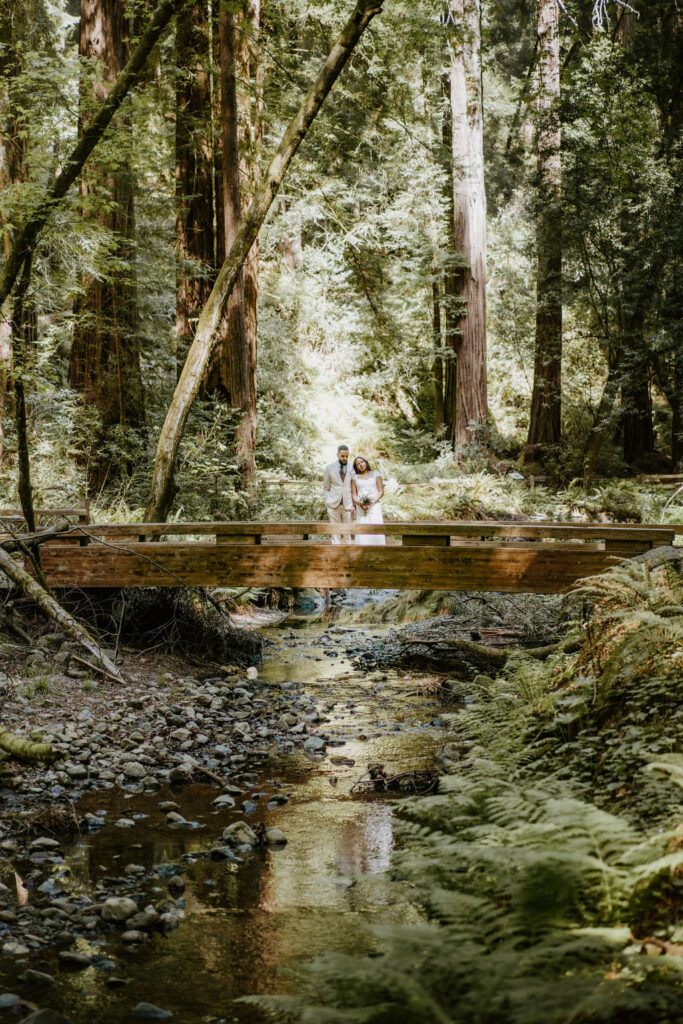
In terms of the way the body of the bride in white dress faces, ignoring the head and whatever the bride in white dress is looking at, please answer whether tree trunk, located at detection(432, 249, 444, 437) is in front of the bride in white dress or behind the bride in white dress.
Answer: behind

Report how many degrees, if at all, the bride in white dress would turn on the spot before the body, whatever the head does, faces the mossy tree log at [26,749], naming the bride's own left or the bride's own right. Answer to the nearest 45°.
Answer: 0° — they already face it

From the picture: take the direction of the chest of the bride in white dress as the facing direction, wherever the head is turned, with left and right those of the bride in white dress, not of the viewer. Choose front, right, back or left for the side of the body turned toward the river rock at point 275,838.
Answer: front

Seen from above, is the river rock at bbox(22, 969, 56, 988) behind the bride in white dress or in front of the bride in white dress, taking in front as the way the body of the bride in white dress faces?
in front

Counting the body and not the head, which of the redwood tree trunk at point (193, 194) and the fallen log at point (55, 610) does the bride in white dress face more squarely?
the fallen log

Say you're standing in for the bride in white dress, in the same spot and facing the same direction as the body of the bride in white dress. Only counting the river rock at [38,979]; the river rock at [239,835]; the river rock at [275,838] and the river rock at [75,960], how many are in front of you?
4

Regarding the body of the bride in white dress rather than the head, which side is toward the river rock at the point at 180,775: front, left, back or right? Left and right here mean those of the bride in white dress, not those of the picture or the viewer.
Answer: front

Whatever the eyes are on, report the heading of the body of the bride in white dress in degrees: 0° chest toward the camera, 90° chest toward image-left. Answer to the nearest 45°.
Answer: approximately 0°

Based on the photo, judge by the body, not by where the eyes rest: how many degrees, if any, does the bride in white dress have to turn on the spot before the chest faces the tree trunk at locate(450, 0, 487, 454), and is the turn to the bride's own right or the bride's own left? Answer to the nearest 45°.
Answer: approximately 180°

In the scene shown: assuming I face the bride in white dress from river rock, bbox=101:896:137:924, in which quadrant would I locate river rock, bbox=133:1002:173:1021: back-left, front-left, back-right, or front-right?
back-right
